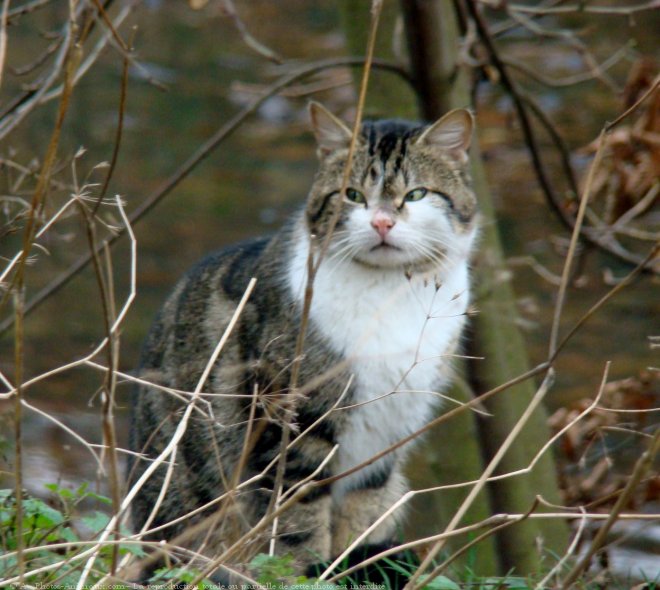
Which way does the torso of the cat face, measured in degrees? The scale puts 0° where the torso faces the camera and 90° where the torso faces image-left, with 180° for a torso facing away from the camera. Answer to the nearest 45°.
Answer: approximately 315°

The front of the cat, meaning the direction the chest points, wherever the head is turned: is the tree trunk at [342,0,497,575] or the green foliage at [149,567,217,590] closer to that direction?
the green foliage
